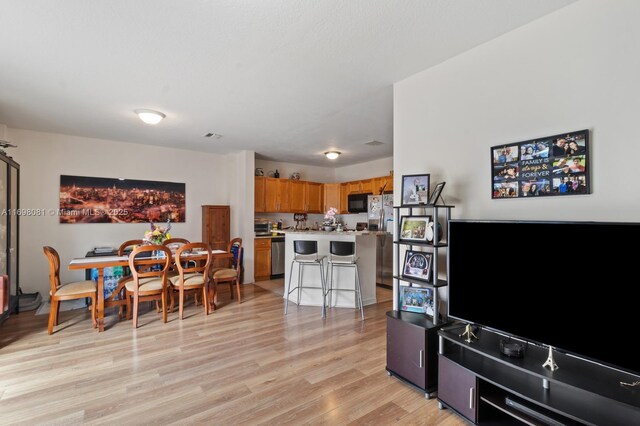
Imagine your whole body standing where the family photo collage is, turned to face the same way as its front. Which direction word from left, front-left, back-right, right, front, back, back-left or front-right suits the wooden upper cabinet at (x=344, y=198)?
right

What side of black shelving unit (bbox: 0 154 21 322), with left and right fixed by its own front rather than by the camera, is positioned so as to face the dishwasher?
front

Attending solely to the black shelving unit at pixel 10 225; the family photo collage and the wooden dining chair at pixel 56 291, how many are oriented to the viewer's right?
2

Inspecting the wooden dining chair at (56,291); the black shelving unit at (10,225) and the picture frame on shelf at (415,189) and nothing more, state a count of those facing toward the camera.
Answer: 1

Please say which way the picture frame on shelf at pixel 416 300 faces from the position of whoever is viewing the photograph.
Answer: facing the viewer and to the left of the viewer

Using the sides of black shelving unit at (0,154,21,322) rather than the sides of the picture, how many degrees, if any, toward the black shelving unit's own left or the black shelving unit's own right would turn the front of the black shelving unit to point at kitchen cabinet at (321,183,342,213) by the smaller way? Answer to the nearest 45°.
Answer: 0° — it already faces it

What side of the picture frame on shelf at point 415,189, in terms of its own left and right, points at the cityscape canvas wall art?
right

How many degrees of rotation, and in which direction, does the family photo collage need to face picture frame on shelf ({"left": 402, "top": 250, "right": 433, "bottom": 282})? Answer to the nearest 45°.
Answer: approximately 45° to its right

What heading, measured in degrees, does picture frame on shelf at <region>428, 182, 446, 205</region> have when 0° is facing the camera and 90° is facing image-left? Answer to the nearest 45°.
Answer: approximately 45°

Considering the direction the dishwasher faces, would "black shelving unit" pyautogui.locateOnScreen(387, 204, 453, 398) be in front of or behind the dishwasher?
in front

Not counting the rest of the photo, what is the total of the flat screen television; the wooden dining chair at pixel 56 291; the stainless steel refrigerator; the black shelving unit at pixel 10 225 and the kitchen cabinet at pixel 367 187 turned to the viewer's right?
2
